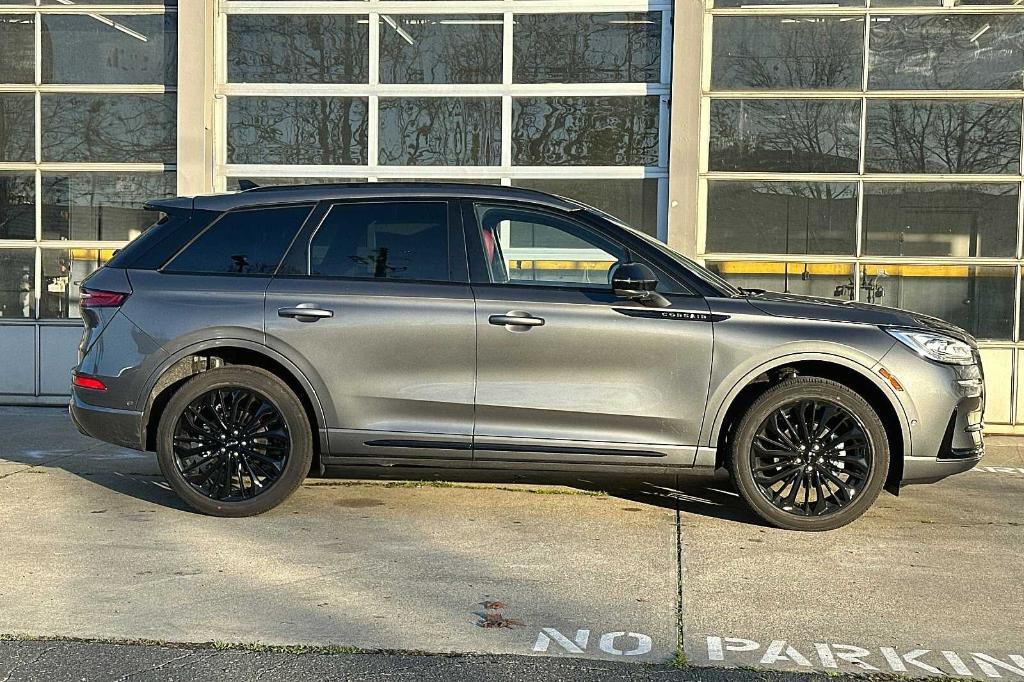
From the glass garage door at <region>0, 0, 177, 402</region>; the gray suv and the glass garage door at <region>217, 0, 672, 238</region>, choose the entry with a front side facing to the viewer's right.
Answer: the gray suv

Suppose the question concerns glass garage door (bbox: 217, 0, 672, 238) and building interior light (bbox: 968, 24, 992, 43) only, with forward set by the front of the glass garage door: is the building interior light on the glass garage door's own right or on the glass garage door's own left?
on the glass garage door's own left

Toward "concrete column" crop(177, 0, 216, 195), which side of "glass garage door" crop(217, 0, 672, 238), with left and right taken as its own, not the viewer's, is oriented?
right

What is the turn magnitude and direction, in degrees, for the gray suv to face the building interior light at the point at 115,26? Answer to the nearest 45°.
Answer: approximately 135° to its left

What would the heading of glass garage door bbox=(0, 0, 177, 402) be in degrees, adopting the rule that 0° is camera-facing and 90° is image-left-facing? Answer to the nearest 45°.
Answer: approximately 0°

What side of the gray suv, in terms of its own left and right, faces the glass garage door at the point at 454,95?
left

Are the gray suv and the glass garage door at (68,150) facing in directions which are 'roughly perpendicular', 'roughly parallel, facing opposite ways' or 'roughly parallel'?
roughly perpendicular

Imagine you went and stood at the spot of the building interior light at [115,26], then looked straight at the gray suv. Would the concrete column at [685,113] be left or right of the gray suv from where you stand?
left

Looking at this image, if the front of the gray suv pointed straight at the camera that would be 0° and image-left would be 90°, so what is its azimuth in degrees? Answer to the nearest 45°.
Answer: approximately 270°

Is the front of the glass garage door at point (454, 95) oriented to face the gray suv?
yes

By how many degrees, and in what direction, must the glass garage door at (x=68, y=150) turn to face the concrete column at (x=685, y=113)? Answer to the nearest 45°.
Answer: approximately 45° to its left

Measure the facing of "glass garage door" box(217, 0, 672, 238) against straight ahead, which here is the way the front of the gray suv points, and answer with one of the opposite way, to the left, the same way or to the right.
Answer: to the right
